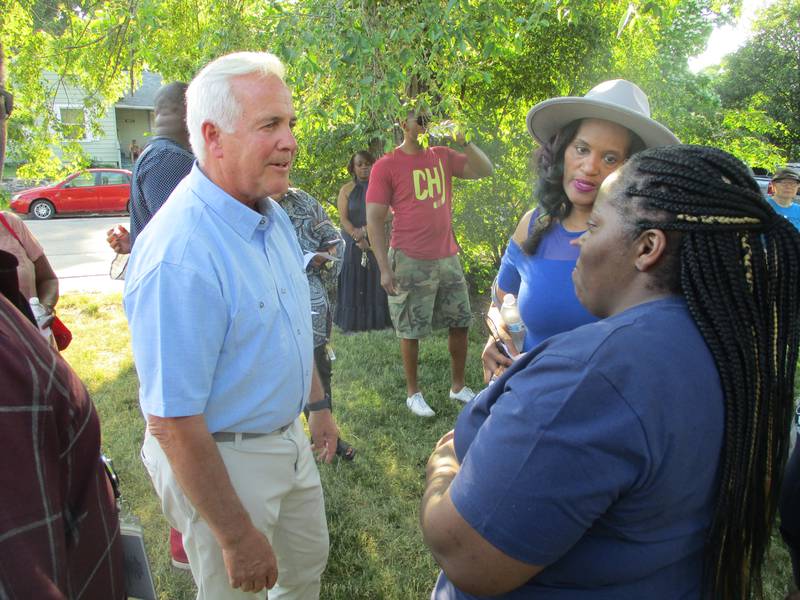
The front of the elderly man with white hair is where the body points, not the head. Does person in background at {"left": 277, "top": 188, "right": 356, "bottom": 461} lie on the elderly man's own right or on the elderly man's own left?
on the elderly man's own left

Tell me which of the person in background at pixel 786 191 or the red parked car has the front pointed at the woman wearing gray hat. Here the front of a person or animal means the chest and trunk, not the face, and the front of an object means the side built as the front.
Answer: the person in background

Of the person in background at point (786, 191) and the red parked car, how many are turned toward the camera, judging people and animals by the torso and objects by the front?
1

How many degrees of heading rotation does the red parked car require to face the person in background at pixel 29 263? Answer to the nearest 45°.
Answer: approximately 90° to its left

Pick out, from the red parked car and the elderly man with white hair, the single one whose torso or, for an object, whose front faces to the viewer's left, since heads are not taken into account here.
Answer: the red parked car

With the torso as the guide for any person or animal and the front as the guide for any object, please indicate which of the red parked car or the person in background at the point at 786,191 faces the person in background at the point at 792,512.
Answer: the person in background at the point at 786,191

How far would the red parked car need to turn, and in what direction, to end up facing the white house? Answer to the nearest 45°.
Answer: approximately 90° to its right

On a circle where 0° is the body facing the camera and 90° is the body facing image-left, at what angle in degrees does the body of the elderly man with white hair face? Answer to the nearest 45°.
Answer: approximately 315°

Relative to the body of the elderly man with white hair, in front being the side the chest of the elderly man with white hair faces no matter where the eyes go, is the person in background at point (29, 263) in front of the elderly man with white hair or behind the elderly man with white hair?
behind

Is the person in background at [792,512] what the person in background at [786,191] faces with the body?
yes

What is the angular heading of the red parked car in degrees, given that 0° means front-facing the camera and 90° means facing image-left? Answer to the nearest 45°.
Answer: approximately 90°

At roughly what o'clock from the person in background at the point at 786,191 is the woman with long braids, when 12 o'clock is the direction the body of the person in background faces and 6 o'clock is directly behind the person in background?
The woman with long braids is roughly at 12 o'clock from the person in background.

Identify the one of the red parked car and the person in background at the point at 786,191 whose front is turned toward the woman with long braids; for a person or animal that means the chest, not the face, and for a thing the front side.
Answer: the person in background

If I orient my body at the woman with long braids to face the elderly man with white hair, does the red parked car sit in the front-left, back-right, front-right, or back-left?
front-right

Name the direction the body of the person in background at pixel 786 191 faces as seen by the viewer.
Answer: toward the camera

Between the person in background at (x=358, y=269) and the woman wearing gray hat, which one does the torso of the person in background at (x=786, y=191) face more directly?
the woman wearing gray hat

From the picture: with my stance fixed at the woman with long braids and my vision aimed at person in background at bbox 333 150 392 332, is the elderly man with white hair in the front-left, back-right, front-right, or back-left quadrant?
front-left
